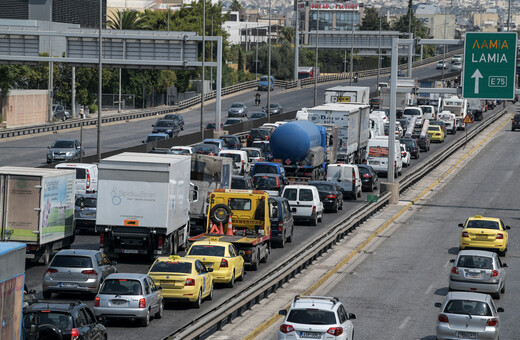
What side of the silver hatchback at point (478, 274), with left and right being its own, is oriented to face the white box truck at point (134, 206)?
left

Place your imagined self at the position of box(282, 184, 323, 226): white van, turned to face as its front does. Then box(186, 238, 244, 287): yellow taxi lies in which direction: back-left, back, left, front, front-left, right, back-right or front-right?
back

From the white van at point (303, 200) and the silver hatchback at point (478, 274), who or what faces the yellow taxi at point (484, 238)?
the silver hatchback

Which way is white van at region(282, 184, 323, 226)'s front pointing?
away from the camera

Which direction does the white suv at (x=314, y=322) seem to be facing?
away from the camera

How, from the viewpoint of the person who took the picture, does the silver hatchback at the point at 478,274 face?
facing away from the viewer

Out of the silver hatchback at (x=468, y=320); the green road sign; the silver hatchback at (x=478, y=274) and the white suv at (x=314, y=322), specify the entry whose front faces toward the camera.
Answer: the green road sign

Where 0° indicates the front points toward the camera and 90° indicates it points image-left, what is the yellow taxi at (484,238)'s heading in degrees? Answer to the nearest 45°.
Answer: approximately 180°

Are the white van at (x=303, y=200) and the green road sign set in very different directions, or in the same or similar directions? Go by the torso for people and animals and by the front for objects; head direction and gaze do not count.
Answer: very different directions

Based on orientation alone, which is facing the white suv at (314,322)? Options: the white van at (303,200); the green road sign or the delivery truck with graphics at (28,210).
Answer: the green road sign

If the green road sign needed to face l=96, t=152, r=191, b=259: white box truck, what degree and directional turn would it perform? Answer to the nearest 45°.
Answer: approximately 45° to its right

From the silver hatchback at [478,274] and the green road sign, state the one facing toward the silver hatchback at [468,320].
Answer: the green road sign

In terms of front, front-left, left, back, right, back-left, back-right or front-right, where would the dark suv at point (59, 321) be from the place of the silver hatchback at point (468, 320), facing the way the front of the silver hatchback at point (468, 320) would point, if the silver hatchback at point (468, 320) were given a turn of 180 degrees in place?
front-right
